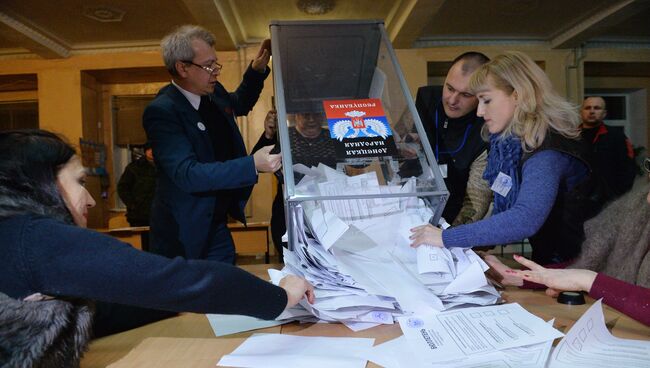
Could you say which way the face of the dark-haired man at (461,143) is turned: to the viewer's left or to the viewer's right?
to the viewer's left

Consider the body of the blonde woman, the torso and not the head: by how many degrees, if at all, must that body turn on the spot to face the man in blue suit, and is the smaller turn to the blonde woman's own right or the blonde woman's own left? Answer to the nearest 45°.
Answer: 0° — they already face them

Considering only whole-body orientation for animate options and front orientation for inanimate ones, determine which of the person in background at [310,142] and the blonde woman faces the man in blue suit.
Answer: the blonde woman

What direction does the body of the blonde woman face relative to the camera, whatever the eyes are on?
to the viewer's left

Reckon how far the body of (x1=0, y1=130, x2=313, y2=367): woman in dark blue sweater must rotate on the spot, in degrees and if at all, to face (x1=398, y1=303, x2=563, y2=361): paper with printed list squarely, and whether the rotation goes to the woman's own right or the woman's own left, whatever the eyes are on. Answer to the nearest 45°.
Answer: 0° — they already face it

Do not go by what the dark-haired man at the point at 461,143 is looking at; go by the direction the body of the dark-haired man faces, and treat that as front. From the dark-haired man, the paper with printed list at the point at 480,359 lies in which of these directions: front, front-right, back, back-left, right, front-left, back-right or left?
front-left

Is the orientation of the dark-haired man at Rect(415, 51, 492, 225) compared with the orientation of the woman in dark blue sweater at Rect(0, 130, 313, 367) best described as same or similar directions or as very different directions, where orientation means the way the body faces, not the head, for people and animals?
very different directions

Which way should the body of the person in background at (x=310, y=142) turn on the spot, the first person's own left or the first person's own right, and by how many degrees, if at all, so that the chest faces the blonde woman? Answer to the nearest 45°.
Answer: approximately 90° to the first person's own left

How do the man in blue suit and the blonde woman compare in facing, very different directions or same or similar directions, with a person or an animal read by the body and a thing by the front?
very different directions

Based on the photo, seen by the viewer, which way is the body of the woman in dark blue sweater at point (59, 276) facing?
to the viewer's right

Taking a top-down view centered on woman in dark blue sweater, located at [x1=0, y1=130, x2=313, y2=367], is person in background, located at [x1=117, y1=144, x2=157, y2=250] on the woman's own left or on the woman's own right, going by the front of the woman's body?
on the woman's own left

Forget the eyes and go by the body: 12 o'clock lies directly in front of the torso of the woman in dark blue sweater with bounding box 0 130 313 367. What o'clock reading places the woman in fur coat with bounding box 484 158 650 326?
the woman in fur coat with bounding box 484 158 650 326 is roughly at 12 o'clock from the woman in dark blue sweater with bounding box 0 130 313 367.
